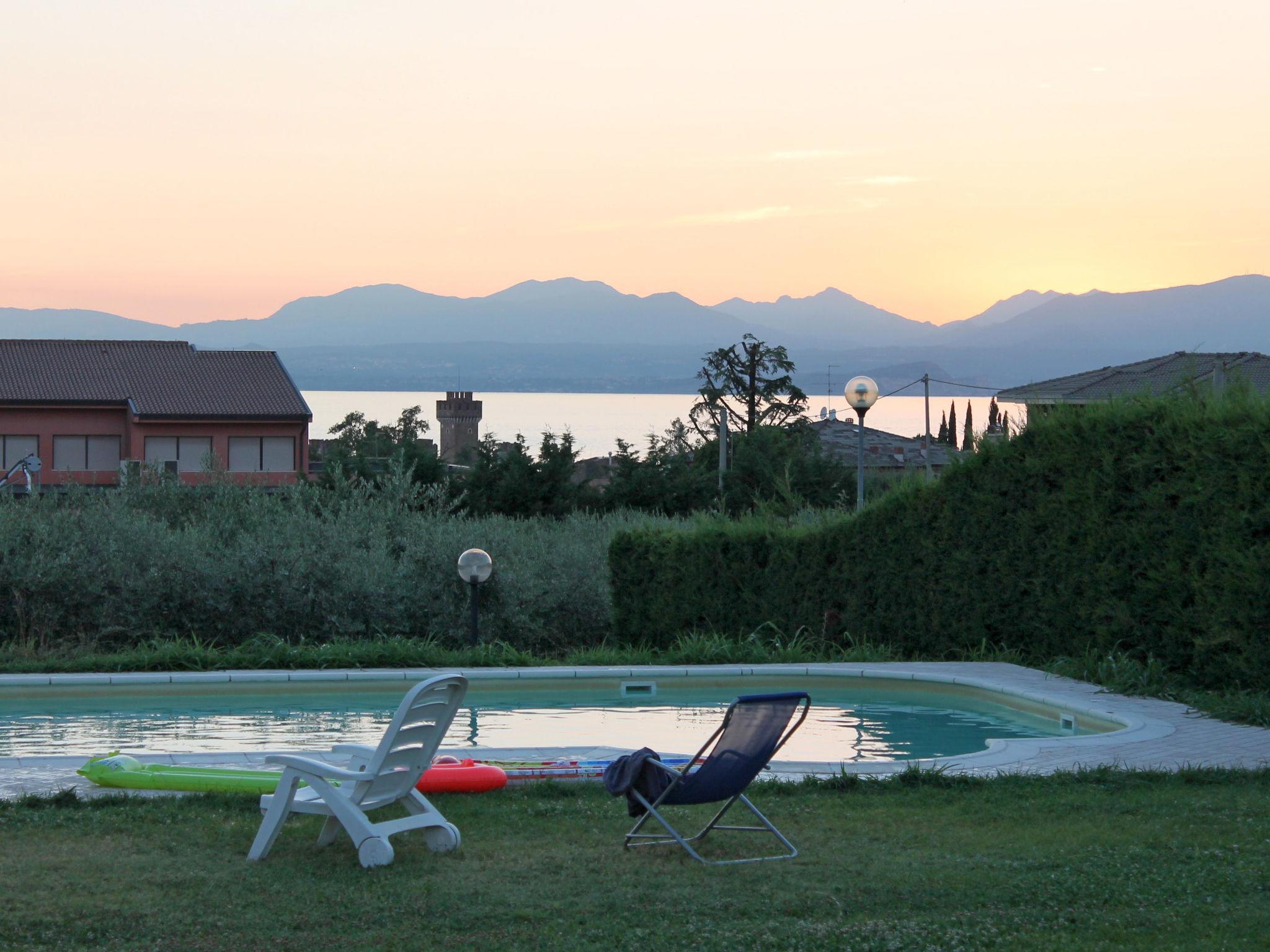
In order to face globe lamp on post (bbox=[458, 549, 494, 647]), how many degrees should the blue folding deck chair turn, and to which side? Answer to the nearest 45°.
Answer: approximately 45° to its right

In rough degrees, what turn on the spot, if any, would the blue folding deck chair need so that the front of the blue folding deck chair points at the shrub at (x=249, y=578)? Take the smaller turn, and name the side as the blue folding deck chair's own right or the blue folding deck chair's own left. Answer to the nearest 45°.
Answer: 0° — it already faces it

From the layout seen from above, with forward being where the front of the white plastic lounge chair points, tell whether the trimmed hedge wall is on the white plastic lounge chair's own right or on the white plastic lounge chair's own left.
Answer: on the white plastic lounge chair's own right

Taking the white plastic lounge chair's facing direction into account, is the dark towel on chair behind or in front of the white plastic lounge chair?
behind

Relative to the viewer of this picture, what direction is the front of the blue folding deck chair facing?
facing away from the viewer and to the left of the viewer

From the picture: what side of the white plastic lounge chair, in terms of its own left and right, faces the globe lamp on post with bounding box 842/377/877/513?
right

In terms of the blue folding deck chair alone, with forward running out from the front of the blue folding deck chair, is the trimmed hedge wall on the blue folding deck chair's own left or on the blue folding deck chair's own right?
on the blue folding deck chair's own right

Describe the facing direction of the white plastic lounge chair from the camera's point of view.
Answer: facing away from the viewer and to the left of the viewer

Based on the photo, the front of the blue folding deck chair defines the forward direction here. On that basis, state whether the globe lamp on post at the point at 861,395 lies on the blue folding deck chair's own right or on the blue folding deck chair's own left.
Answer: on the blue folding deck chair's own right
